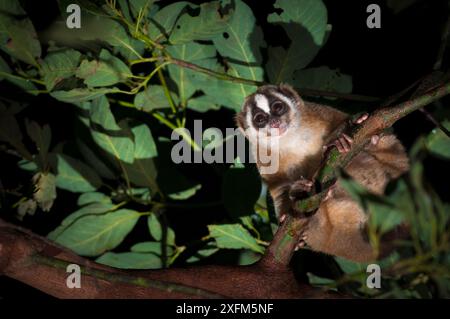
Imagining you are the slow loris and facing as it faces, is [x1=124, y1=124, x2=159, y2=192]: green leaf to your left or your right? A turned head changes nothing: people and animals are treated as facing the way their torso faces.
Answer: on your right

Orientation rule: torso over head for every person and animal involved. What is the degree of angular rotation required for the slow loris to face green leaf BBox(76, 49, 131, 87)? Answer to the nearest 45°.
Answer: approximately 45° to its right

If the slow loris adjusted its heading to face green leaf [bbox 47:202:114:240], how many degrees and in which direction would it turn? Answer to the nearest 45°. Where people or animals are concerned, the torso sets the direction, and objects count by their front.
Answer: approximately 90° to its right

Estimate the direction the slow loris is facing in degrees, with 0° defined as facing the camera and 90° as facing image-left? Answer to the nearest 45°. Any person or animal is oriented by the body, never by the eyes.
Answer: approximately 0°

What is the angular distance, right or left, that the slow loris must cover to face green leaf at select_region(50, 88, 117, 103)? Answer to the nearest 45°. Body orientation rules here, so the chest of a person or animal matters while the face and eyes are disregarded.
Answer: approximately 45° to its right

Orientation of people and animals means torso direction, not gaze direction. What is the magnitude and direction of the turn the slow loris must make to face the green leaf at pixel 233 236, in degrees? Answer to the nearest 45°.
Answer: approximately 45° to its right
